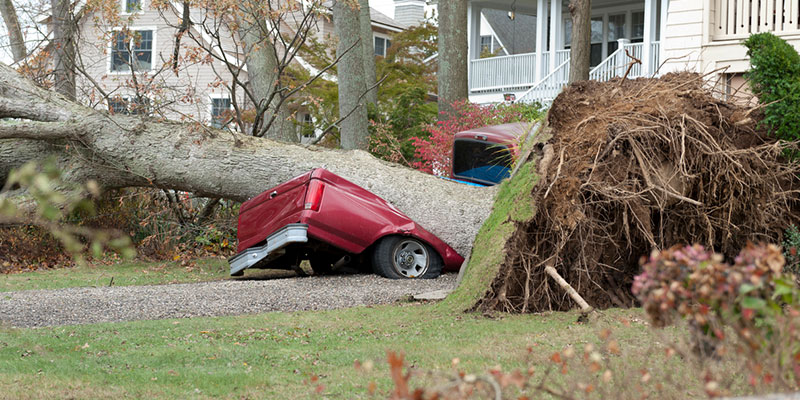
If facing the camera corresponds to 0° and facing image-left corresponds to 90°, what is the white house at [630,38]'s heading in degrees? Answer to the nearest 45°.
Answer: approximately 45°

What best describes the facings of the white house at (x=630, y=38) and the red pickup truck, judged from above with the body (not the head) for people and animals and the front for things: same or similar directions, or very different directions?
very different directions

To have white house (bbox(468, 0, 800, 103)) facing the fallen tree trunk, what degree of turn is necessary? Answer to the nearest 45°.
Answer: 0° — it already faces it

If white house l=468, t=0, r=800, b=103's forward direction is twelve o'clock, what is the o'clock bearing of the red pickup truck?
The red pickup truck is roughly at 11 o'clock from the white house.

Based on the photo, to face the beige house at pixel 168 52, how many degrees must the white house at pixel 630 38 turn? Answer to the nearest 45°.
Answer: approximately 45° to its right

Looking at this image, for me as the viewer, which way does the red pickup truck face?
facing away from the viewer and to the right of the viewer
